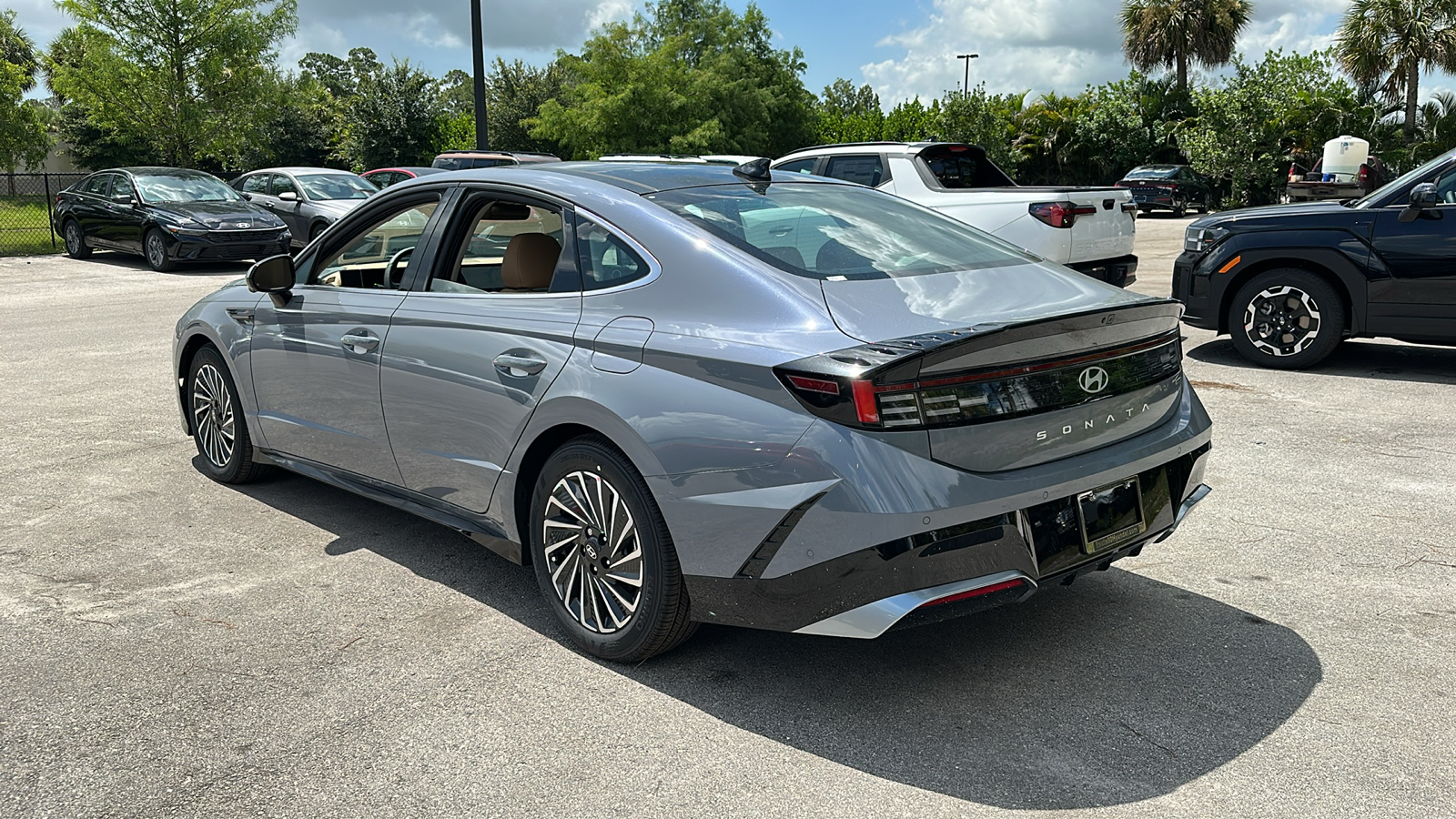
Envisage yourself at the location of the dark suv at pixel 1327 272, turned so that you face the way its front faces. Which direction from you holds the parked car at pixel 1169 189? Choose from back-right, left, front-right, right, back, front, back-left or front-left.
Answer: right

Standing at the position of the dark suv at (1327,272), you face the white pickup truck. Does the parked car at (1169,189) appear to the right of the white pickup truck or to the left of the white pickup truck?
right

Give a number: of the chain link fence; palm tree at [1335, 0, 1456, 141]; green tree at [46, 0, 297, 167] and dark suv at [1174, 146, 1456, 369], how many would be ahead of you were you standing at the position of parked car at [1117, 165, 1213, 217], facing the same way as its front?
1

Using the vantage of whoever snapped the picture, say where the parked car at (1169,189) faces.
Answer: facing away from the viewer and to the right of the viewer

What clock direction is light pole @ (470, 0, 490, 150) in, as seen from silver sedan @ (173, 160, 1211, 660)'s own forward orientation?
The light pole is roughly at 1 o'clock from the silver sedan.

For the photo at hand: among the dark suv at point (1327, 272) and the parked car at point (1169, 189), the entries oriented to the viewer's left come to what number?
1

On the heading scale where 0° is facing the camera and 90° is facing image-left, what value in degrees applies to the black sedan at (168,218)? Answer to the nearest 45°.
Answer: approximately 315°

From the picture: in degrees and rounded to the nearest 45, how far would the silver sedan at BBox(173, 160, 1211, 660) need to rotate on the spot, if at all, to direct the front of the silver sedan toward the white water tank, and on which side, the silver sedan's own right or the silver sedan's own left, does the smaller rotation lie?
approximately 90° to the silver sedan's own right

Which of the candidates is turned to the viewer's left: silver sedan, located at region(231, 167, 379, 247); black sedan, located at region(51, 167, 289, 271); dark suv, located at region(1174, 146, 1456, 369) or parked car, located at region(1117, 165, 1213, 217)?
the dark suv

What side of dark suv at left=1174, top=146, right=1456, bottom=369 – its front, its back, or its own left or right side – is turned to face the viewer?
left

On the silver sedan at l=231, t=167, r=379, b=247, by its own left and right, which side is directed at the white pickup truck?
front

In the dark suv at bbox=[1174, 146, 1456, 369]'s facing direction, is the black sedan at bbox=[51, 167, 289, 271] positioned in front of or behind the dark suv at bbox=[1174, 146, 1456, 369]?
in front

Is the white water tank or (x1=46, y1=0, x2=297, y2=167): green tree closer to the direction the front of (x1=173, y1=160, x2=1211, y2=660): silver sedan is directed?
the green tree
